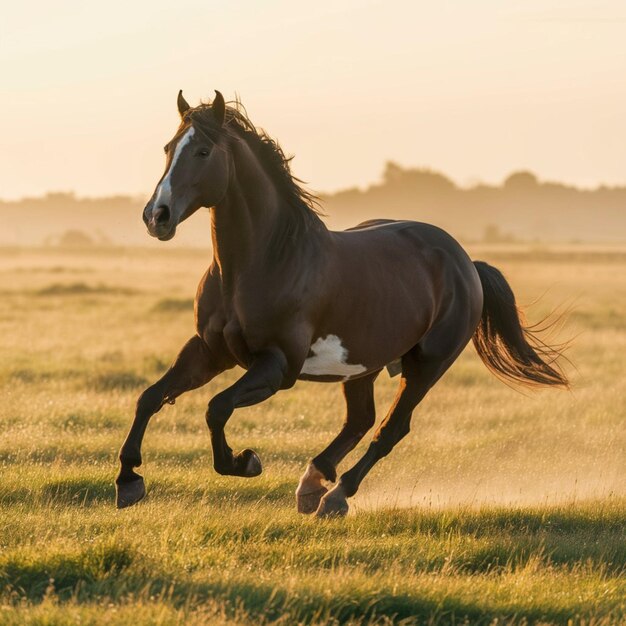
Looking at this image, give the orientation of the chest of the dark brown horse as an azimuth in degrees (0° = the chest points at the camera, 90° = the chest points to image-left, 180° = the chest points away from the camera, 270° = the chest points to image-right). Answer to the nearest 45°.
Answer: approximately 45°
